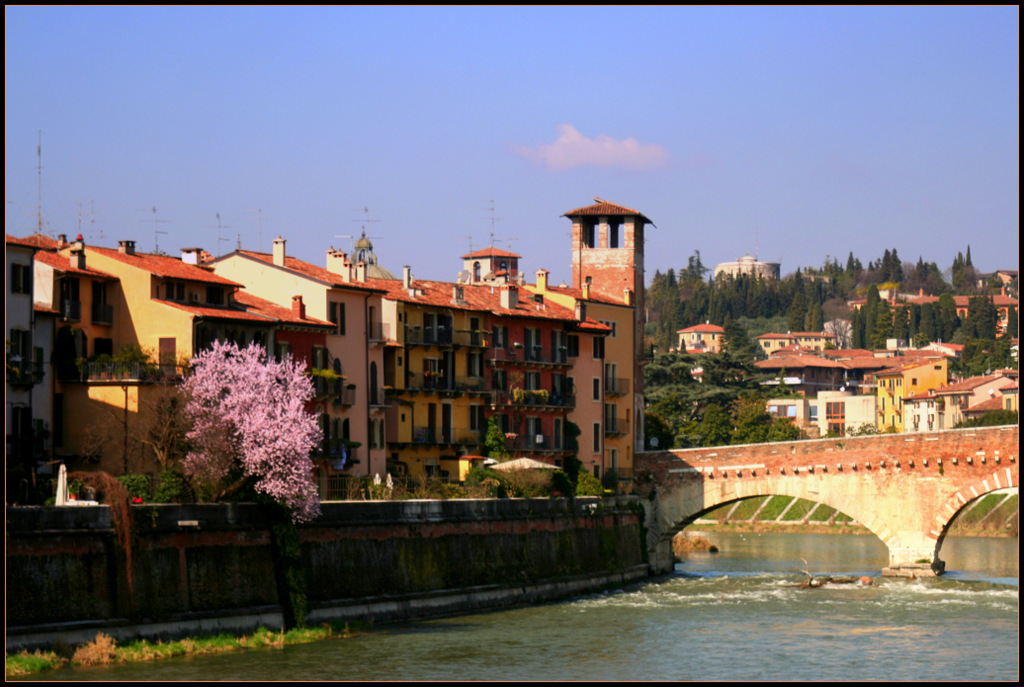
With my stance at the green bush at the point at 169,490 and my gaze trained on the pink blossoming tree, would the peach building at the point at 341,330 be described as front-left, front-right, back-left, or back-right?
front-left

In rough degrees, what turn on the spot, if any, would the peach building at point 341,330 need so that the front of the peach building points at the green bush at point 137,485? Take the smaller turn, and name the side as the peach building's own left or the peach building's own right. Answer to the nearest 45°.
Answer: approximately 45° to the peach building's own right

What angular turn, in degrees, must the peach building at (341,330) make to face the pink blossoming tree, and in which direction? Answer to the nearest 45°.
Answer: approximately 45° to its right

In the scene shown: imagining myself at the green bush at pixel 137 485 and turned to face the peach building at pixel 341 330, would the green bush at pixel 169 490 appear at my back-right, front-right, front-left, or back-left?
front-right

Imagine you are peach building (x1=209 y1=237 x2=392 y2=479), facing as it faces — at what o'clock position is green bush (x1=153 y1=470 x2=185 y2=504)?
The green bush is roughly at 2 o'clock from the peach building.

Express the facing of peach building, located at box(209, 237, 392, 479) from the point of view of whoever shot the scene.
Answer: facing the viewer and to the right of the viewer
